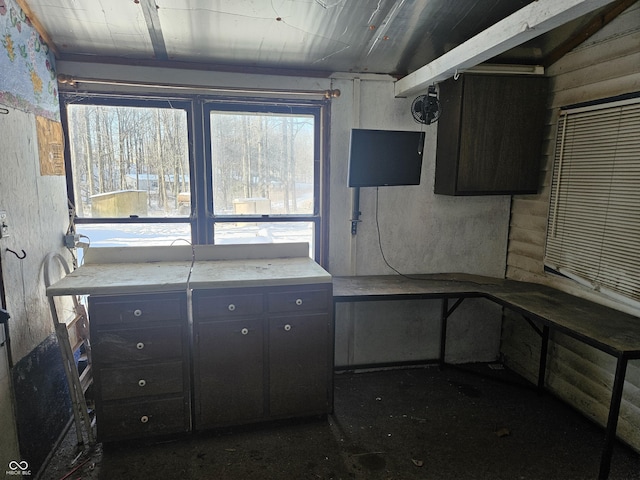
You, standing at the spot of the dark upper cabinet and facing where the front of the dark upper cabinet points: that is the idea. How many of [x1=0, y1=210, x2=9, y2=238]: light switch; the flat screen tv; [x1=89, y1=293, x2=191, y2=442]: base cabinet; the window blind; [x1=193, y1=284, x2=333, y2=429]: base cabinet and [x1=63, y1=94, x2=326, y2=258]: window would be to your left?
1

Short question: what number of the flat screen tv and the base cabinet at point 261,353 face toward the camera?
2

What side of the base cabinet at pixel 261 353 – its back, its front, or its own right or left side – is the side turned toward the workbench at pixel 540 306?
left

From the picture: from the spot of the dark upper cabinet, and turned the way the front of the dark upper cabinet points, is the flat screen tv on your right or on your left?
on your right

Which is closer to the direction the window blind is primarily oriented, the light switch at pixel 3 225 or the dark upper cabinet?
the light switch

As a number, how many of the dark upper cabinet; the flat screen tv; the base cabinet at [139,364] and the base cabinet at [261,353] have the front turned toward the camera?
4

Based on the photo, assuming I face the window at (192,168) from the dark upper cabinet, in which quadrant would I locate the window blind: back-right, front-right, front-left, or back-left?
back-left

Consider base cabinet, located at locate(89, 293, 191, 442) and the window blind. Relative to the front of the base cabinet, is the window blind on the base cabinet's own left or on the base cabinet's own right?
on the base cabinet's own left

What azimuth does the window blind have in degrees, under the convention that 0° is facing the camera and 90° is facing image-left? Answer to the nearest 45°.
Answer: approximately 45°

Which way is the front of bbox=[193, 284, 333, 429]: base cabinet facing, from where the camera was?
facing the viewer

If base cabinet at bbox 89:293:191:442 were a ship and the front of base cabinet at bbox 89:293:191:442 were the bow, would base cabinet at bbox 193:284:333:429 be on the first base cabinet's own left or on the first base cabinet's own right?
on the first base cabinet's own left

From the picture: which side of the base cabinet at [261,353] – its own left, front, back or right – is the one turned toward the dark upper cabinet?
left

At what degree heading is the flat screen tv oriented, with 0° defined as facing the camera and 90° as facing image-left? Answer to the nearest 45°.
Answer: approximately 0°
